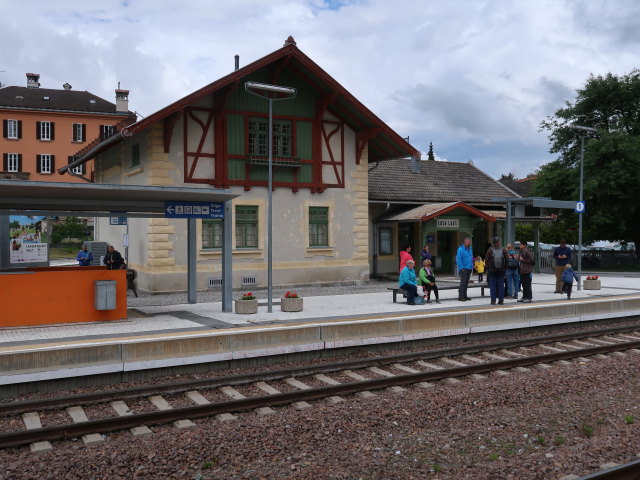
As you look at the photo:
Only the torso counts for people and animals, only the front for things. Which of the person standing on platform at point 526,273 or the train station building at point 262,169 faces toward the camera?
the train station building

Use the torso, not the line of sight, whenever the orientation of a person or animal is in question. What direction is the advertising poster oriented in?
toward the camera

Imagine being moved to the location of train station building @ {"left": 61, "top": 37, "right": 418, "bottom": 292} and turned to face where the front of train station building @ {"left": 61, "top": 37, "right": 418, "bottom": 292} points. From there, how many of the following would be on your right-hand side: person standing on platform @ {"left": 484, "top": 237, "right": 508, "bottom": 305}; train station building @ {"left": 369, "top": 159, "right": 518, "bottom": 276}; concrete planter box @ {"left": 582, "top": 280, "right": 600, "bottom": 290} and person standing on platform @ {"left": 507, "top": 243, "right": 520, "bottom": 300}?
0

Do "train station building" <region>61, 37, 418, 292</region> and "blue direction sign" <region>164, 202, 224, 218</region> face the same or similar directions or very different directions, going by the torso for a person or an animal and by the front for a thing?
same or similar directions

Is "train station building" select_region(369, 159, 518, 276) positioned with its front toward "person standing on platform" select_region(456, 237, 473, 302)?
yes

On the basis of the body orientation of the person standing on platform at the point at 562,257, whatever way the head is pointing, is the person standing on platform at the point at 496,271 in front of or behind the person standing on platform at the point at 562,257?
in front

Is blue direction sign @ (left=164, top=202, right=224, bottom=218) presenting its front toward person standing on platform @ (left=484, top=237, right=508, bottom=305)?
no

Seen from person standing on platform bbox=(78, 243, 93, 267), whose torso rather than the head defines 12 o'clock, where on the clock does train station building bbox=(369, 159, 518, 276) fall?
The train station building is roughly at 9 o'clock from the person standing on platform.

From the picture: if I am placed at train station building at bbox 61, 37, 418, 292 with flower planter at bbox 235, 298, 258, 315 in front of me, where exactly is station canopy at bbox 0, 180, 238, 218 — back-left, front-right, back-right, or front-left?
front-right

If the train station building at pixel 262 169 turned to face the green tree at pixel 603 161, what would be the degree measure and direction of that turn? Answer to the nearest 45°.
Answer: approximately 135° to its left

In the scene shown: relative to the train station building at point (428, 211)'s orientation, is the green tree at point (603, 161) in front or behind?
behind

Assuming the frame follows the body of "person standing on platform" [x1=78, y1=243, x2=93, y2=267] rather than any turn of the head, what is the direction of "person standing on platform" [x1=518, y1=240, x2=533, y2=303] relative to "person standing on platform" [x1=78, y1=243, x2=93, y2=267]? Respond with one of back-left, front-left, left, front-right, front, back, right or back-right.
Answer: front-left

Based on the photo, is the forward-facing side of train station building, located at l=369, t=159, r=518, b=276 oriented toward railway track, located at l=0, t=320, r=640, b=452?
yes

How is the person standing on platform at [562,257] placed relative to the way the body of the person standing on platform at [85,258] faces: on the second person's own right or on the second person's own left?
on the second person's own left

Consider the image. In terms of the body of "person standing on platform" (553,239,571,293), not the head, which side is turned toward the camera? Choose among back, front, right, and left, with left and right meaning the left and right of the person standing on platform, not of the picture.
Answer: front

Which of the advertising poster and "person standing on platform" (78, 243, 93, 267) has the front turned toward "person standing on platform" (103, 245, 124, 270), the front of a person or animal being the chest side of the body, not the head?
"person standing on platform" (78, 243, 93, 267)
